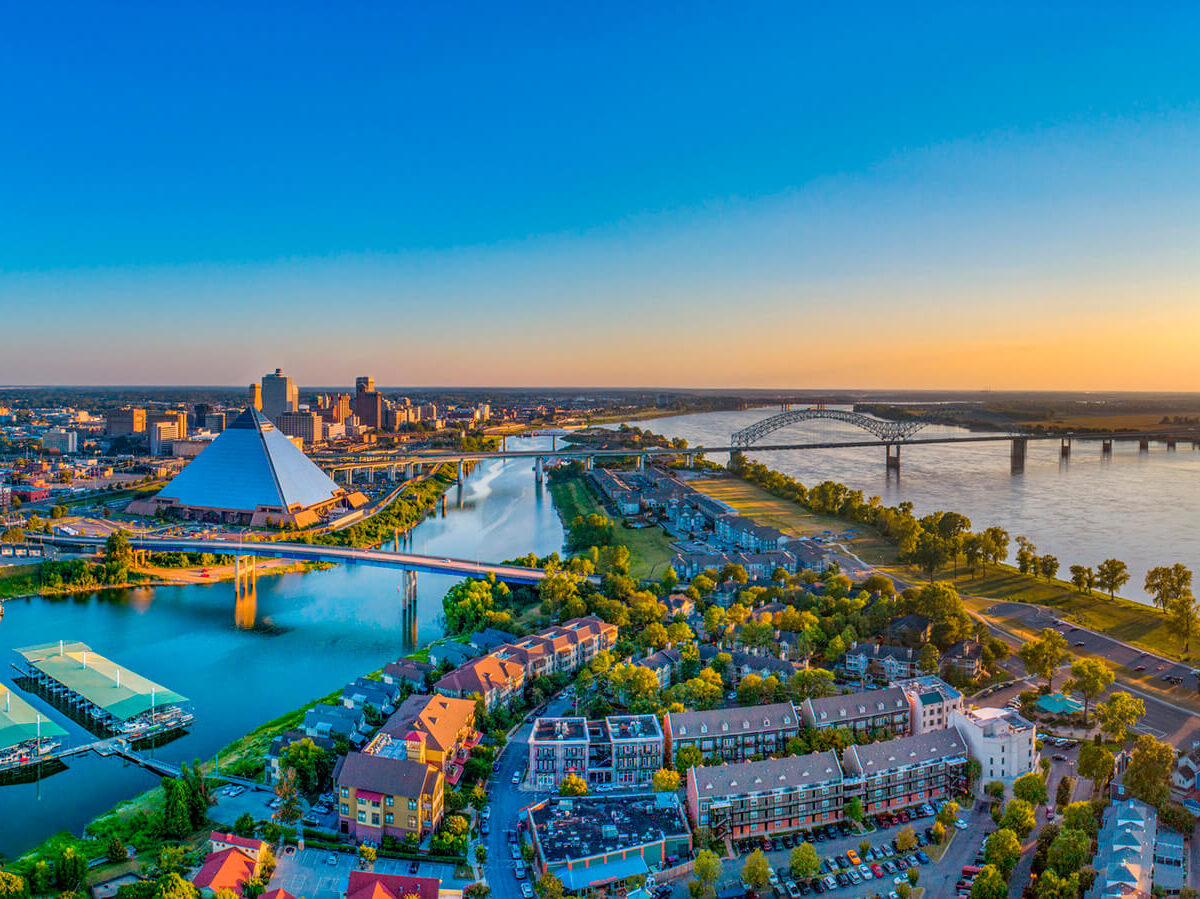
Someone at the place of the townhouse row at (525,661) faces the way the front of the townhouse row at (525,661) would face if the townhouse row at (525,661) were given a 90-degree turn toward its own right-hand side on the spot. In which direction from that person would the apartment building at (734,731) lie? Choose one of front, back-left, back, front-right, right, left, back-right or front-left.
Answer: left

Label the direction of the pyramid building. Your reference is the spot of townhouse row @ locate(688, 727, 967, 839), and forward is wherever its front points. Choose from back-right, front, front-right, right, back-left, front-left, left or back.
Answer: back-right

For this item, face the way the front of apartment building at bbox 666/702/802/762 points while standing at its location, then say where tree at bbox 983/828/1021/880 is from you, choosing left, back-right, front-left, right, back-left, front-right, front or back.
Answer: front-left

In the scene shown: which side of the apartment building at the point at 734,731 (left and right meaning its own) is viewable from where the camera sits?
front

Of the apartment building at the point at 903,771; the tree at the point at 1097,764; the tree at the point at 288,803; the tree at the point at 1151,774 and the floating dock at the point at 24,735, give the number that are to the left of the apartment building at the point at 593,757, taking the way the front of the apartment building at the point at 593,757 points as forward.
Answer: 3

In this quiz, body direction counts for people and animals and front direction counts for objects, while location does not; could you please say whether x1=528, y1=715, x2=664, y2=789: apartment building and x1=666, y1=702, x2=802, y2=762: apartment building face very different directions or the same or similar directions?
same or similar directions

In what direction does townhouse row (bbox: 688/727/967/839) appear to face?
toward the camera

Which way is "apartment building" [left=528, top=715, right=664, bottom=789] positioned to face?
toward the camera

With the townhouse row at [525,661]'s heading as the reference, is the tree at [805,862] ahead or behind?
ahead

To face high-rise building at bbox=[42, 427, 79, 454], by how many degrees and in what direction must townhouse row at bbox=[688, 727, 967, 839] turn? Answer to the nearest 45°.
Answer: approximately 135° to its right

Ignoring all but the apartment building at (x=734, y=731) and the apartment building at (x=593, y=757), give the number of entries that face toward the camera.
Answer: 2

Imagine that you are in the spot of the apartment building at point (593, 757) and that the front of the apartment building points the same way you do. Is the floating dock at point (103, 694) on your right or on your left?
on your right

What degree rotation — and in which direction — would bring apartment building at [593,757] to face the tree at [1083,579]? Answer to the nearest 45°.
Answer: approximately 135° to its left

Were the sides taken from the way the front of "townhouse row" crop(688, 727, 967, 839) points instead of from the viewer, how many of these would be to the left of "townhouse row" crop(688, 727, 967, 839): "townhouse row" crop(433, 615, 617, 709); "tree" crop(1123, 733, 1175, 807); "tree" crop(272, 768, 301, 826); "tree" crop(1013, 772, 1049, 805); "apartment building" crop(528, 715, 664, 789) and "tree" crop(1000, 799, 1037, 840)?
3
